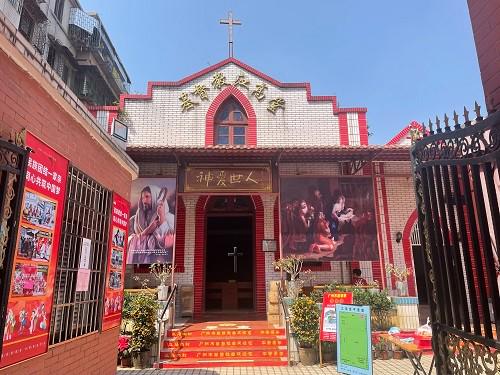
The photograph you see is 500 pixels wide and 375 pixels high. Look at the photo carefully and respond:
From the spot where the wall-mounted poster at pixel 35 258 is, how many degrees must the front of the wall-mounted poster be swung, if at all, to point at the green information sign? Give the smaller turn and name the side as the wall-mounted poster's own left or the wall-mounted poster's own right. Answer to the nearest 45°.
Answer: approximately 45° to the wall-mounted poster's own left

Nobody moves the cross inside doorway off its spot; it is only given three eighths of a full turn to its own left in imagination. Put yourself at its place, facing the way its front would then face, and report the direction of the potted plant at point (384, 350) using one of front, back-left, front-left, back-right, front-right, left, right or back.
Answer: right

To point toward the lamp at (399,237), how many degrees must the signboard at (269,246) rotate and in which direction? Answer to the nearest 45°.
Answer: approximately 90° to its left

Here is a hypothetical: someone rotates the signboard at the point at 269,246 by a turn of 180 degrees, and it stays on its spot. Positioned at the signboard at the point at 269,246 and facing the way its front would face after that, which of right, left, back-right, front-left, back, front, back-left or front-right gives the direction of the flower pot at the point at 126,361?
back-left

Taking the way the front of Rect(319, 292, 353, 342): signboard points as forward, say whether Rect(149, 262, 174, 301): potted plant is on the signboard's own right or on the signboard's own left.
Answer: on the signboard's own right

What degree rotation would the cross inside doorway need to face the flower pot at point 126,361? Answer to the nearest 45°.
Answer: approximately 45° to its right

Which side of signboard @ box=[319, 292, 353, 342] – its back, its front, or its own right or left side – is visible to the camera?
front

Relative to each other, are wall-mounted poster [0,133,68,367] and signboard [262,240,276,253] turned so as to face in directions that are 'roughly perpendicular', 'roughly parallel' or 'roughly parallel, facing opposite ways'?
roughly perpendicular

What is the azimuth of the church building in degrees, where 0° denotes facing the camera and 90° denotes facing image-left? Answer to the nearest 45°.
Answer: approximately 0°

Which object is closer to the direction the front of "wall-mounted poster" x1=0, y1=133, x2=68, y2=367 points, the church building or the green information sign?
the green information sign

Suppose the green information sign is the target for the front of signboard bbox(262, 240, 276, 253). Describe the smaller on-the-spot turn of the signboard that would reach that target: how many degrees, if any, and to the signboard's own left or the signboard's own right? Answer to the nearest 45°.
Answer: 0° — it already faces it

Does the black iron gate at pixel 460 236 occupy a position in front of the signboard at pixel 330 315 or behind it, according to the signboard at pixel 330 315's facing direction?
in front
